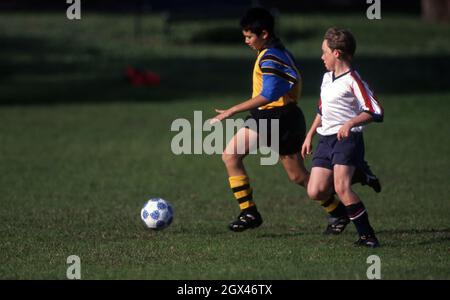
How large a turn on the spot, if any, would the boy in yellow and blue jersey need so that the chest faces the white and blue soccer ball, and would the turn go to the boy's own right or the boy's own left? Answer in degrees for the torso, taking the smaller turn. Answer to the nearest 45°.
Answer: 0° — they already face it

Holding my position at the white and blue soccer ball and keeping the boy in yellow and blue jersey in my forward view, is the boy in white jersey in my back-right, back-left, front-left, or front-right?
front-right

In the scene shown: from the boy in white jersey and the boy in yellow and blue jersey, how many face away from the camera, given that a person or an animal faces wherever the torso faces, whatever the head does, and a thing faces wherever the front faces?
0

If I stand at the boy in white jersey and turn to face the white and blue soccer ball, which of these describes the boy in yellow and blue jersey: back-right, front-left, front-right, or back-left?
front-right

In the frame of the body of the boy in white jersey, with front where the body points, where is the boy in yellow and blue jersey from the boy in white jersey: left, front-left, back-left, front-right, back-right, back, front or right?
right

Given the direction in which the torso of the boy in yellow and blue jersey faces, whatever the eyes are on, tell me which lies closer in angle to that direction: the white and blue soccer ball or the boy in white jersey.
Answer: the white and blue soccer ball

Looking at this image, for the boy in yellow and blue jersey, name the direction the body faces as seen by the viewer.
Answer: to the viewer's left

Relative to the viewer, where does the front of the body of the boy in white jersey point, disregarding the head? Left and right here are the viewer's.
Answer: facing the viewer and to the left of the viewer

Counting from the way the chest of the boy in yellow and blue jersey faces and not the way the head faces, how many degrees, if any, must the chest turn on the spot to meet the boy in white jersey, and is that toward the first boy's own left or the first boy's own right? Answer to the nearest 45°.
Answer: approximately 135° to the first boy's own left

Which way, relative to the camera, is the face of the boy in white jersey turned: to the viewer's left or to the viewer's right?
to the viewer's left
